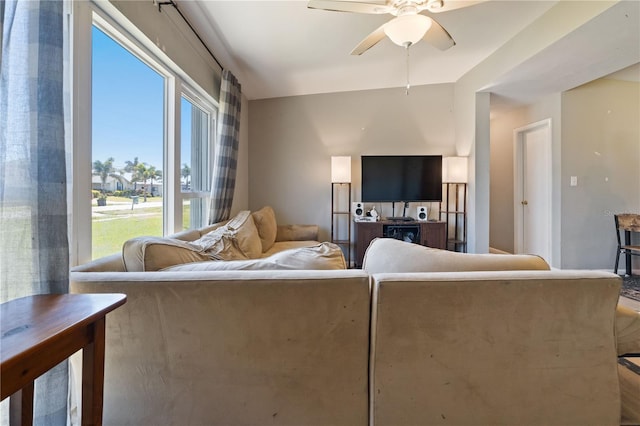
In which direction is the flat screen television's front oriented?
toward the camera

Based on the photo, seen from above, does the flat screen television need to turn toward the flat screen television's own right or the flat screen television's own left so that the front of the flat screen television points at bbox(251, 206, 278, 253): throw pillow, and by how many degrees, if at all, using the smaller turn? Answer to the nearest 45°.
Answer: approximately 45° to the flat screen television's own right

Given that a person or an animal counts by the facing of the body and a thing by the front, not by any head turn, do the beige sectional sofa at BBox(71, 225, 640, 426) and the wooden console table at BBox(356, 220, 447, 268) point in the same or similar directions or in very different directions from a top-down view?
very different directions

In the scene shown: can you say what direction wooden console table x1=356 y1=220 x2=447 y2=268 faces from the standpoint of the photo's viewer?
facing the viewer

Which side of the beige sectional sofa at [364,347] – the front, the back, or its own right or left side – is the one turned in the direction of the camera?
back

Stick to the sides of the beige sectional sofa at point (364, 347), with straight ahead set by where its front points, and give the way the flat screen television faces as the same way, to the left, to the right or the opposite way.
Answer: the opposite way

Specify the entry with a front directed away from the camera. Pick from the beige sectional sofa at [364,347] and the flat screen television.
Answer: the beige sectional sofa

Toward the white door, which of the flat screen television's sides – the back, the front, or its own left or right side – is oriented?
left

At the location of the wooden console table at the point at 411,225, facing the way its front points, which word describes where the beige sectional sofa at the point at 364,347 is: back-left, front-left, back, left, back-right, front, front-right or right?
front

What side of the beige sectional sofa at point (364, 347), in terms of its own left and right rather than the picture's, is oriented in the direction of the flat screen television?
front

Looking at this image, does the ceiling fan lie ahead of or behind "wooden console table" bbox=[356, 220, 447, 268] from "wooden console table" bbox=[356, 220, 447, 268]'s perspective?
ahead

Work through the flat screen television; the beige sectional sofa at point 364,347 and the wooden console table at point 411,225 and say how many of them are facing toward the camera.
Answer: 2

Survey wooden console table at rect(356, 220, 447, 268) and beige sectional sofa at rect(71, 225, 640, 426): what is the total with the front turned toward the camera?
1
